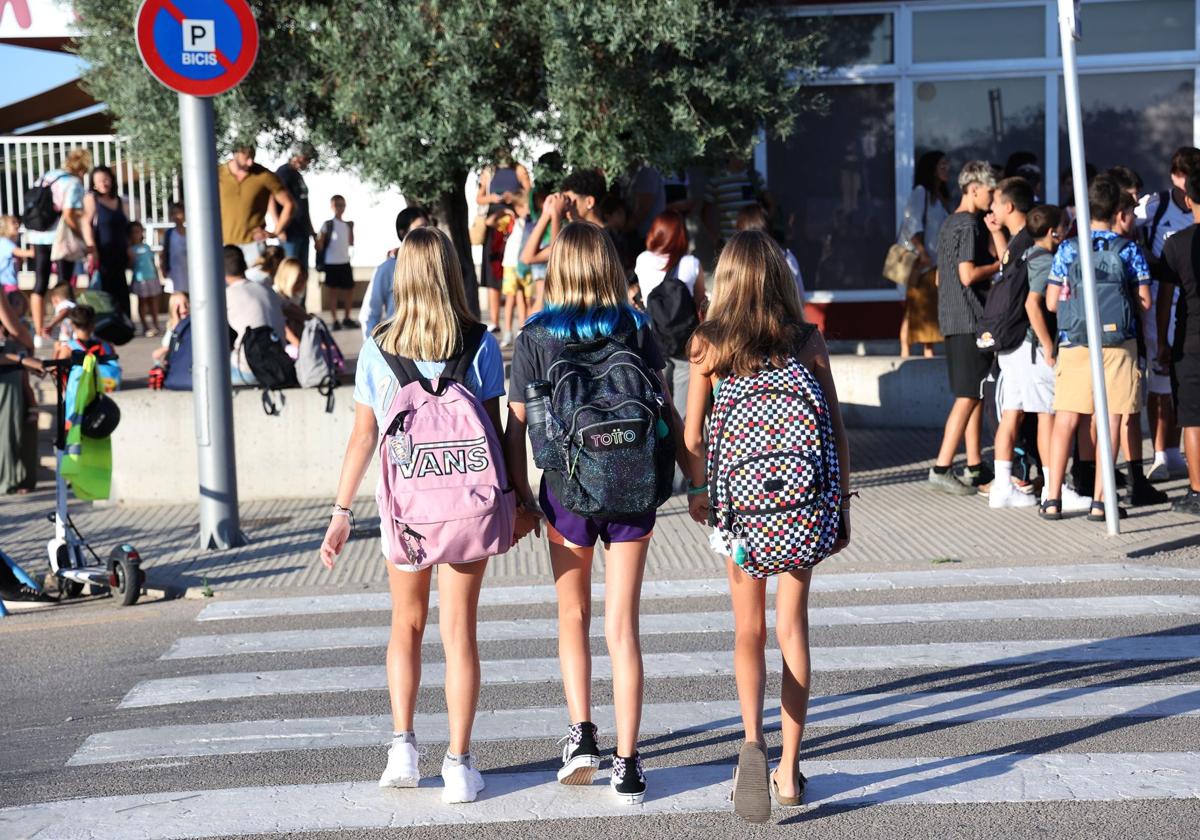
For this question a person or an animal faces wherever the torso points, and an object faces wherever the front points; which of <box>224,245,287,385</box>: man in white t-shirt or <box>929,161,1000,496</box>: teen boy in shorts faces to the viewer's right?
the teen boy in shorts

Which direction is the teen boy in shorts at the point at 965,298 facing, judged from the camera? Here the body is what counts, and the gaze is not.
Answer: to the viewer's right

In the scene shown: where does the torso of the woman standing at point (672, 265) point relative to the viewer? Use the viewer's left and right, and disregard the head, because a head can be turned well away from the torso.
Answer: facing away from the viewer

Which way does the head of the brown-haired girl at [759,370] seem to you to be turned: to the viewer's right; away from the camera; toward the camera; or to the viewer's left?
away from the camera

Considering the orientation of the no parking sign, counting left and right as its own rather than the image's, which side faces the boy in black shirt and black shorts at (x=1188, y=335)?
left

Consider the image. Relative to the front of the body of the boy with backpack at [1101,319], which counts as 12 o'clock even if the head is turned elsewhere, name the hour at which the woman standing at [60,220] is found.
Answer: The woman standing is roughly at 10 o'clock from the boy with backpack.

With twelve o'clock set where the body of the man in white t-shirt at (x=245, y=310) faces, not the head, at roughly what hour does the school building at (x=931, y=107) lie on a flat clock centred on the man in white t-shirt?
The school building is roughly at 2 o'clock from the man in white t-shirt.

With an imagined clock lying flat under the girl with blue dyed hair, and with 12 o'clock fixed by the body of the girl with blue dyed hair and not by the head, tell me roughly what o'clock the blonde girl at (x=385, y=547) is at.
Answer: The blonde girl is roughly at 9 o'clock from the girl with blue dyed hair.

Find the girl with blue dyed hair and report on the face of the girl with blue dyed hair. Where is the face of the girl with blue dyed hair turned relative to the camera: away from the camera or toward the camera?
away from the camera

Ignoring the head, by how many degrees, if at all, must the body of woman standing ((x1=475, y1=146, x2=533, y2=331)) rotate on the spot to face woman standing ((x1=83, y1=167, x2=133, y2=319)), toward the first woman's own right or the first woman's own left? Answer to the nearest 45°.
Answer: approximately 135° to the first woman's own right

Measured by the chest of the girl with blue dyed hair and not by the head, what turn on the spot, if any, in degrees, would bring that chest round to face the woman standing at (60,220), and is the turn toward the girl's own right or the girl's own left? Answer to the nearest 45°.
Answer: approximately 45° to the girl's own left

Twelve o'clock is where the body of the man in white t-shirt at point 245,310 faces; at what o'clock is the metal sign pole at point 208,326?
The metal sign pole is roughly at 6 o'clock from the man in white t-shirt.

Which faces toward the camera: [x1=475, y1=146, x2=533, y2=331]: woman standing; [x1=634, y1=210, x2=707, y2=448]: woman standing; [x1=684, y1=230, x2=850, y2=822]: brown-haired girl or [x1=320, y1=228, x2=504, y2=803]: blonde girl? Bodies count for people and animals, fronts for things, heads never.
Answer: [x1=475, y1=146, x2=533, y2=331]: woman standing

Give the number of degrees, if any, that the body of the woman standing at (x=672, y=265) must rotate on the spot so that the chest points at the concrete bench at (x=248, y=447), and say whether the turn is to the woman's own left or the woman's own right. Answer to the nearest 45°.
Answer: approximately 90° to the woman's own left

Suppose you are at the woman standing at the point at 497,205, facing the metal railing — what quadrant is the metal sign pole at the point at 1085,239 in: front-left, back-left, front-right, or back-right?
back-left

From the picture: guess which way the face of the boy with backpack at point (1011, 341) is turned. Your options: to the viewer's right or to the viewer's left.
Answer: to the viewer's left

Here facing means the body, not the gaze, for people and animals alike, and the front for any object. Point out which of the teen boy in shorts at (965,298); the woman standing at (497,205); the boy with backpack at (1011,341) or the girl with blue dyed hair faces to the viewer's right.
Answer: the teen boy in shorts

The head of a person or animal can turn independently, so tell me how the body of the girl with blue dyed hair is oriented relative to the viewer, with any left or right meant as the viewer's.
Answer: facing away from the viewer

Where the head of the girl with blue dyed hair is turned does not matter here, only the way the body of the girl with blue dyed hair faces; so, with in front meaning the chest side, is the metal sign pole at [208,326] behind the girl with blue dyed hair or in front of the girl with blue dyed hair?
in front
